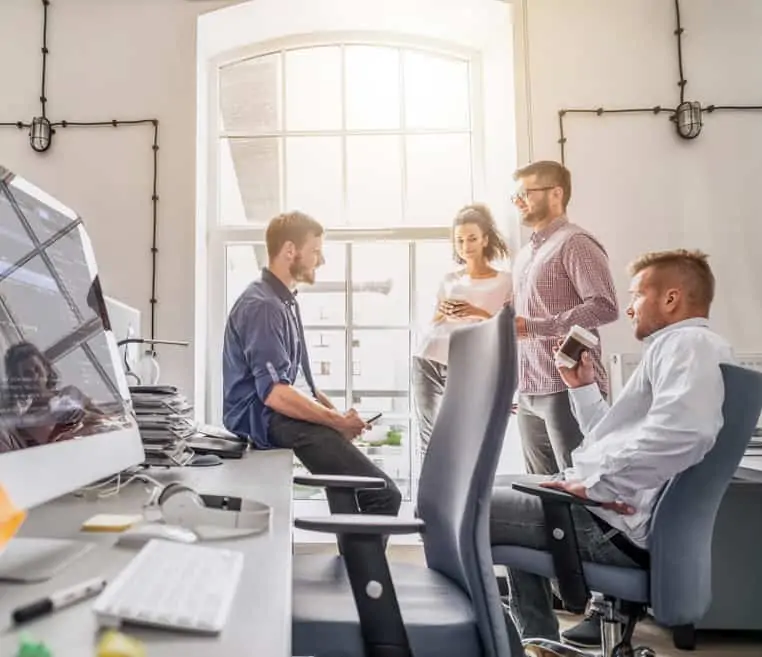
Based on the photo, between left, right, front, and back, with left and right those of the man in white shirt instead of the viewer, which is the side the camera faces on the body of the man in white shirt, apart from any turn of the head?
left

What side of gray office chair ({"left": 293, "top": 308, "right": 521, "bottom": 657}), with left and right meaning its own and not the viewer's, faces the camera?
left

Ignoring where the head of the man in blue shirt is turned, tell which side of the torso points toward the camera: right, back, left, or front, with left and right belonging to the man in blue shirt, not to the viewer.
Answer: right

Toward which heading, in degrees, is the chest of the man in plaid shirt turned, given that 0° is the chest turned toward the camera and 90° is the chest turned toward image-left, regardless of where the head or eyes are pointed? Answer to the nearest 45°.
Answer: approximately 45°

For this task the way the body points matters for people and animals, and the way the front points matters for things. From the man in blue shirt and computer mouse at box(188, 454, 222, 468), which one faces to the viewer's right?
the man in blue shirt

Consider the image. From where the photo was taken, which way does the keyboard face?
to the viewer's right

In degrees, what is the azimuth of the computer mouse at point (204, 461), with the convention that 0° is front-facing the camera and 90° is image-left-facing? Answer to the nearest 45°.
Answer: approximately 90°

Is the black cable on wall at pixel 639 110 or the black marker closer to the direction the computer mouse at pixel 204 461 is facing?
the black marker

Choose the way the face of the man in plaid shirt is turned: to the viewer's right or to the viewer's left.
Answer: to the viewer's left

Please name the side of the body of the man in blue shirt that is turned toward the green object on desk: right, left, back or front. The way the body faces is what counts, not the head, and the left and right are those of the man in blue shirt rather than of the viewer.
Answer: right

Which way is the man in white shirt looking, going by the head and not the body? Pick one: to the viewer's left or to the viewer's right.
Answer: to the viewer's left

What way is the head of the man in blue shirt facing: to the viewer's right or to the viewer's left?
to the viewer's right
